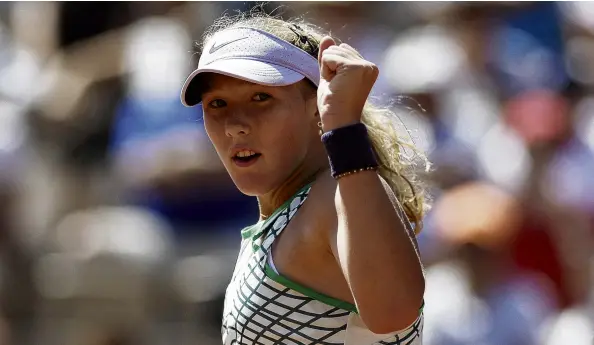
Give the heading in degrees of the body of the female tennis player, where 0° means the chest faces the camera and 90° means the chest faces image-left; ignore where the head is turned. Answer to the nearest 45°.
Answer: approximately 45°
